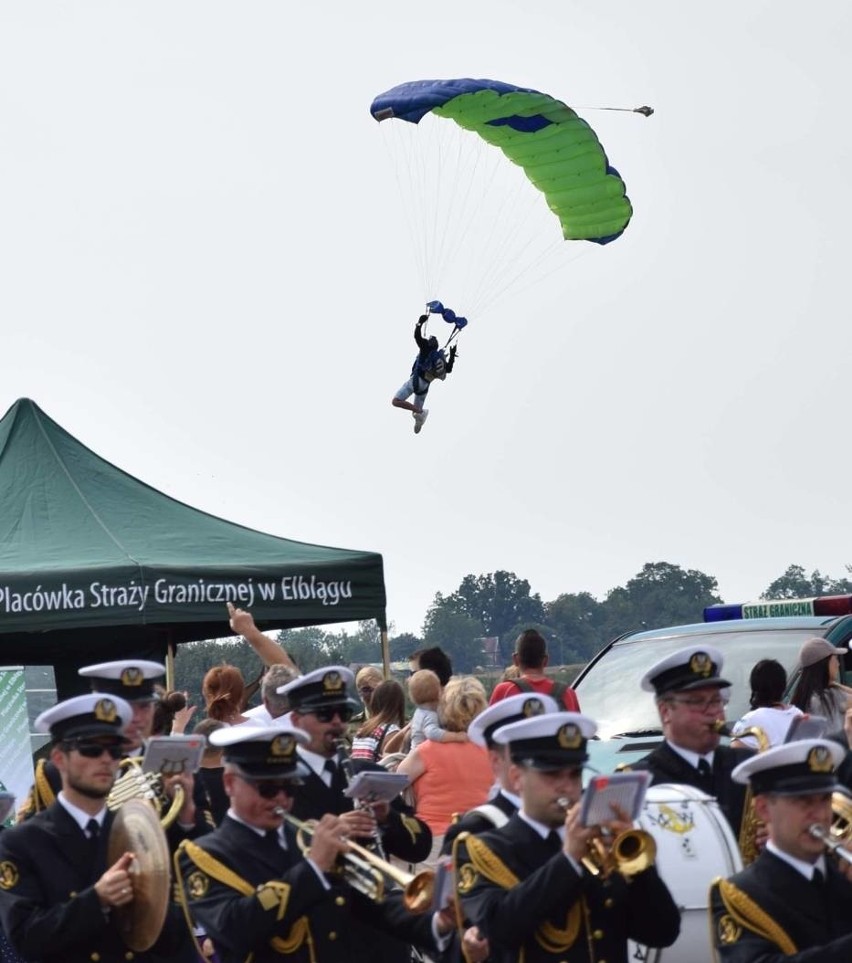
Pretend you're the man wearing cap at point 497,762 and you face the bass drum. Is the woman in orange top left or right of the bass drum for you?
left

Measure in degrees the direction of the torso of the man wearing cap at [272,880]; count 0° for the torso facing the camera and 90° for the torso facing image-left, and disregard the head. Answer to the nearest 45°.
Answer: approximately 315°

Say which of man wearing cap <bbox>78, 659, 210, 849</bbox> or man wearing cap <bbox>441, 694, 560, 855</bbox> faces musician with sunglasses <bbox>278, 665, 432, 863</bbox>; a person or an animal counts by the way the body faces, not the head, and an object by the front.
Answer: man wearing cap <bbox>78, 659, 210, 849</bbox>

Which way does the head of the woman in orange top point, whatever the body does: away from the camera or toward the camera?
away from the camera

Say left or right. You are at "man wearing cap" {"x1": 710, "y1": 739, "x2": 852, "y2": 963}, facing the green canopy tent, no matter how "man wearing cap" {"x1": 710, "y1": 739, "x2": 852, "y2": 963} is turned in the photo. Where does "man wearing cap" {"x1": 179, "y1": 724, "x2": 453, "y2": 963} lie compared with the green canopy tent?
left

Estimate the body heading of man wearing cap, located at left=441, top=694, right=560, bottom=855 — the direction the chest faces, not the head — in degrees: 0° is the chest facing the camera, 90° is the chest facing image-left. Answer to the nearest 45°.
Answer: approximately 315°

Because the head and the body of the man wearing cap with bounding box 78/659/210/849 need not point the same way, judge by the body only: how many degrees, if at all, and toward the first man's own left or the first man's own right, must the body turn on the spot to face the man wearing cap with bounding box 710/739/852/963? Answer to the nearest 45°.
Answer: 0° — they already face them

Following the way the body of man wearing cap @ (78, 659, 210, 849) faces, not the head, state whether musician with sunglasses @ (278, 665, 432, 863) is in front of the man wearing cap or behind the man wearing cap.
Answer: in front
